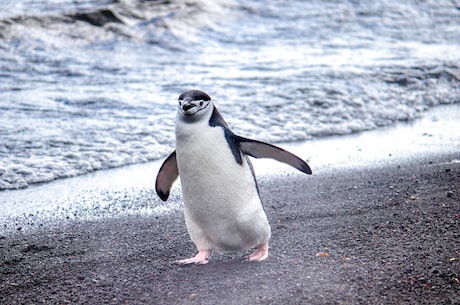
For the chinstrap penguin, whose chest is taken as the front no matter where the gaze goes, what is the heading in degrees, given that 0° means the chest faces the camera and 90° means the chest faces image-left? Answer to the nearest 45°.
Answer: approximately 45°
